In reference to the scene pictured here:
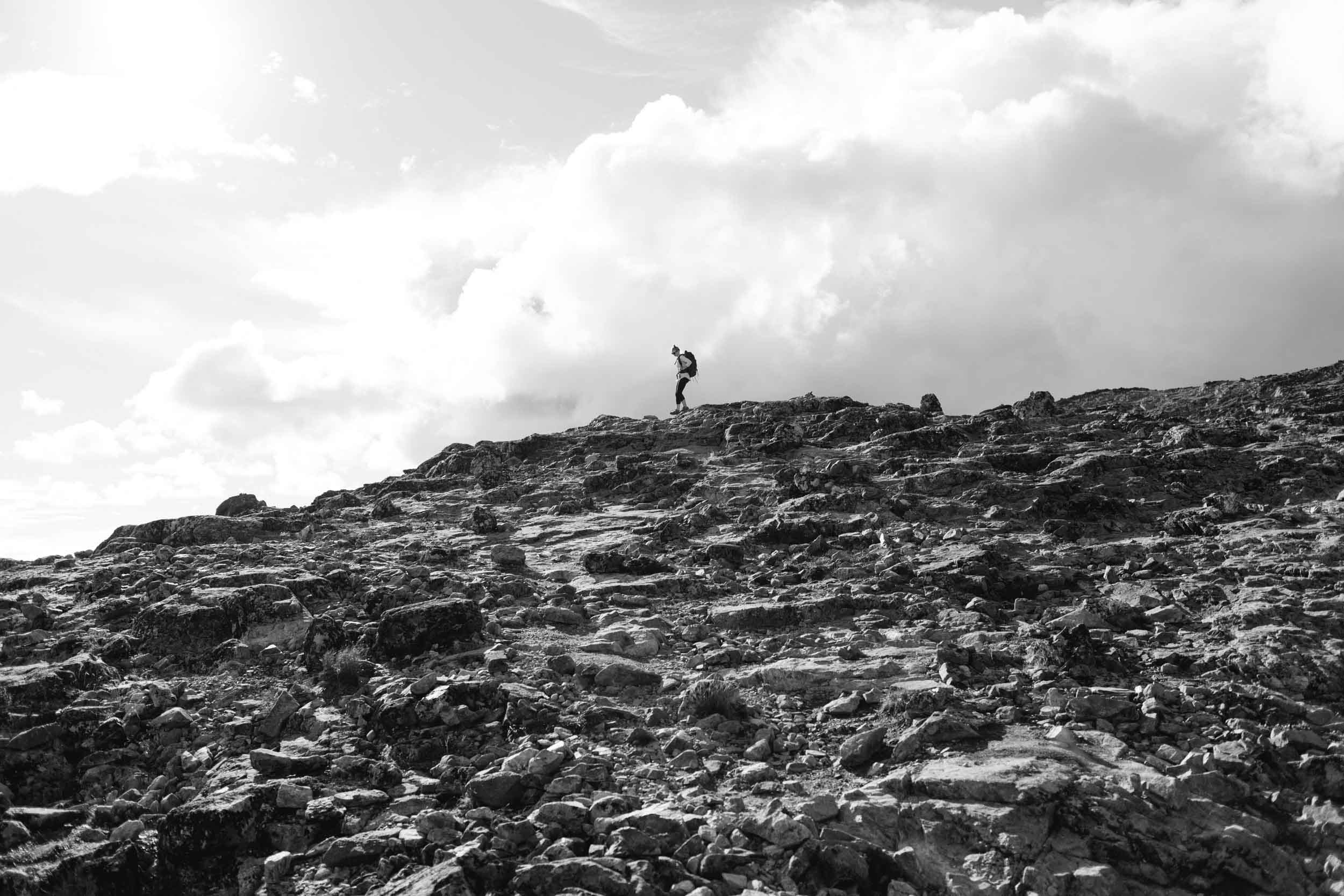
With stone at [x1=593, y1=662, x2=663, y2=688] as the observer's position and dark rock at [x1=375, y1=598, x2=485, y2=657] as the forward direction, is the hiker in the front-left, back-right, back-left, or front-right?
front-right

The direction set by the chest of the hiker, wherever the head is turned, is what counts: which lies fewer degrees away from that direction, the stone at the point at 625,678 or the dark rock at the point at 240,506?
the dark rock

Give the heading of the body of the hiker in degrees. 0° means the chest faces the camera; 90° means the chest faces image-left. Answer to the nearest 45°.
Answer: approximately 90°

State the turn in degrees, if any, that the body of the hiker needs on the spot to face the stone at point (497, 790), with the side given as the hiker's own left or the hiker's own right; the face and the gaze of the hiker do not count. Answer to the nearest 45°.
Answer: approximately 90° to the hiker's own left

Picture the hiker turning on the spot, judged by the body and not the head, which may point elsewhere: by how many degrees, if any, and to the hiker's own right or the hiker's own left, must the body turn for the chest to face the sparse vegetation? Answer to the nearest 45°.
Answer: approximately 90° to the hiker's own left

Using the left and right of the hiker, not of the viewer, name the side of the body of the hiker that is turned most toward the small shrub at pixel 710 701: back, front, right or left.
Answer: left

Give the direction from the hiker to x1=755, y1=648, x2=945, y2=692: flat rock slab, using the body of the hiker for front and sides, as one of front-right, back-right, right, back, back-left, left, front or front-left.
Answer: left

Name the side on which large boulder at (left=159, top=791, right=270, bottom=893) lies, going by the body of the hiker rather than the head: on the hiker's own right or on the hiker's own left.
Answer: on the hiker's own left

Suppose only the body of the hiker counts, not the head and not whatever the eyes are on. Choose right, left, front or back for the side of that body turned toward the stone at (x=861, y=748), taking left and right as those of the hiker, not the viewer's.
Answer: left

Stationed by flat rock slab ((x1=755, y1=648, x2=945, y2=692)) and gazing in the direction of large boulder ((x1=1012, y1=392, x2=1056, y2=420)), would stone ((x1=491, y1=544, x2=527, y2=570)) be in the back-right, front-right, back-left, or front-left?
front-left
